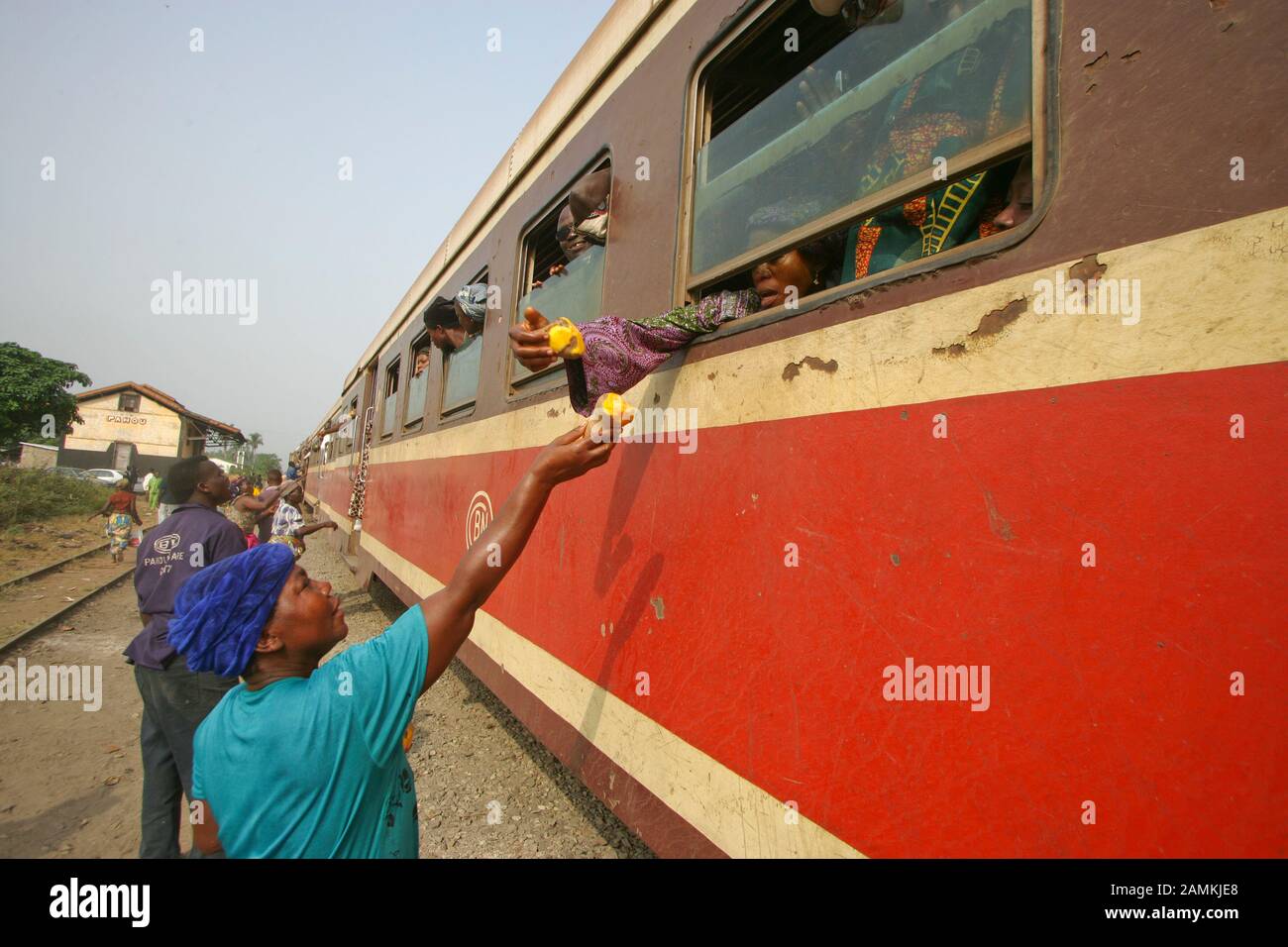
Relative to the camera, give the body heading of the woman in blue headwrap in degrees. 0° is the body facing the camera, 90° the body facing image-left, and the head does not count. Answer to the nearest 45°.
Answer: approximately 225°

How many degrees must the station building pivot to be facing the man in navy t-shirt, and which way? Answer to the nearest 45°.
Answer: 0° — it already faces them

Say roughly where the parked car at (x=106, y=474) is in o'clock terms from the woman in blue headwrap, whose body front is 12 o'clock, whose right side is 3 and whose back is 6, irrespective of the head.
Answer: The parked car is roughly at 10 o'clock from the woman in blue headwrap.

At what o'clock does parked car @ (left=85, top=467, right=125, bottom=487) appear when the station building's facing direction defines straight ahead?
The parked car is roughly at 12 o'clock from the station building.

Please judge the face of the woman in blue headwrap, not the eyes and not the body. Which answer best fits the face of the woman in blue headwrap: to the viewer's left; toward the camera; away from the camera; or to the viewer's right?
to the viewer's right
